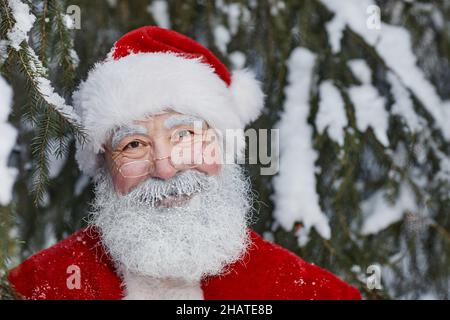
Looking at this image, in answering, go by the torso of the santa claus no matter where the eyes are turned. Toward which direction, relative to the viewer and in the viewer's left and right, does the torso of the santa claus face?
facing the viewer
